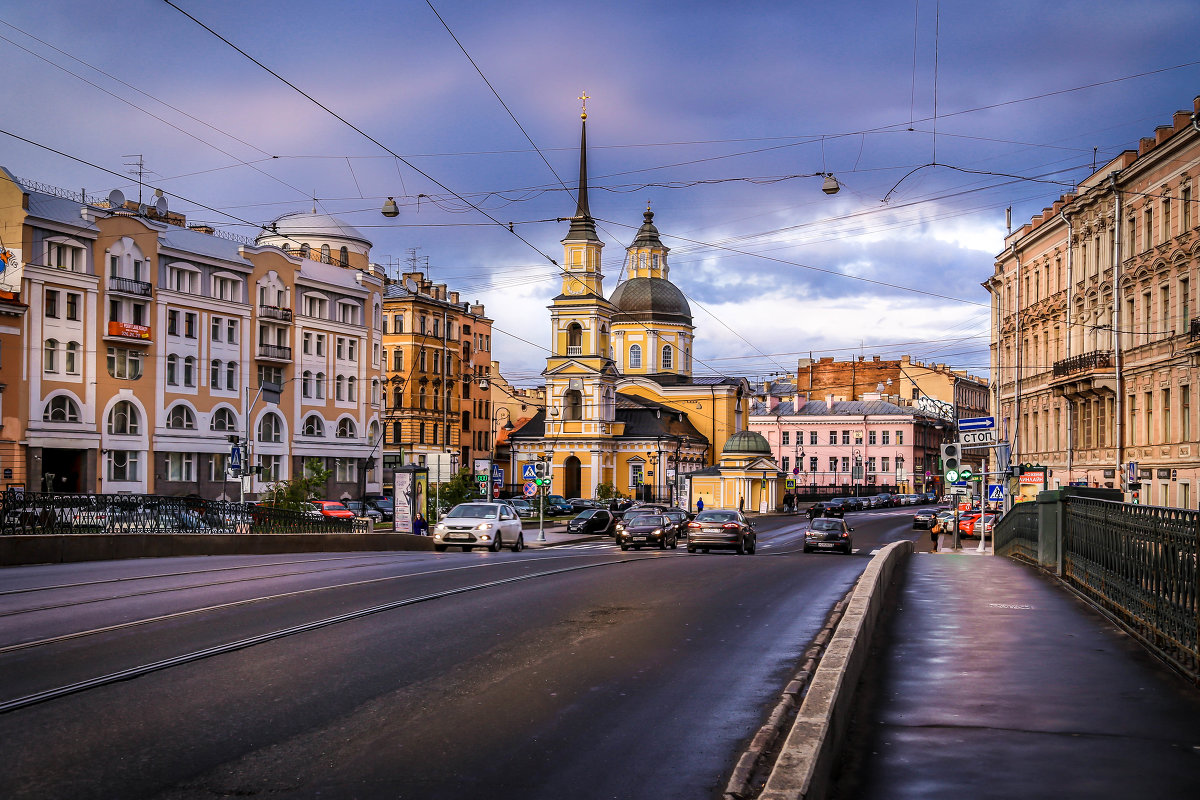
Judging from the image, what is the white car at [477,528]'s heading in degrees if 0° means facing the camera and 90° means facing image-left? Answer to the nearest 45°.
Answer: approximately 45°

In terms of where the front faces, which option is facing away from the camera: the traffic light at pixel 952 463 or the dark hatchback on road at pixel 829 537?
the dark hatchback on road

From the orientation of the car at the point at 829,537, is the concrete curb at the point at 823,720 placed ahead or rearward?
rearward

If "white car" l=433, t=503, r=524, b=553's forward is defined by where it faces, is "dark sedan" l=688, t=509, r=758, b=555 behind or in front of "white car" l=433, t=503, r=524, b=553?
behind

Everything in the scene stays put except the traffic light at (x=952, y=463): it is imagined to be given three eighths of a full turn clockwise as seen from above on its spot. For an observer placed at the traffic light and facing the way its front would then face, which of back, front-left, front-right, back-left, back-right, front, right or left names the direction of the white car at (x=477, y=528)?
front-left

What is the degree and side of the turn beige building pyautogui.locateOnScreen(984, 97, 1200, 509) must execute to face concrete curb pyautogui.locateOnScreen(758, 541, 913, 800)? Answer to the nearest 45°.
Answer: approximately 45° to its left

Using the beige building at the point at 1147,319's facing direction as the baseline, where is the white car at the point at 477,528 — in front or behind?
in front

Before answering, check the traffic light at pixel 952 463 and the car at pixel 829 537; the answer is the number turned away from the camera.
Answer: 1

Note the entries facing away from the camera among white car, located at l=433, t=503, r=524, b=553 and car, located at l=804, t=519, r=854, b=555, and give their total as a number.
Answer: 1

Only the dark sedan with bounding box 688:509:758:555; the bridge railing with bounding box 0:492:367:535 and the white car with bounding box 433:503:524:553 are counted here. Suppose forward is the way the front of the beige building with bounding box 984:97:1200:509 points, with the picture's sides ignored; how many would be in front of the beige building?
3

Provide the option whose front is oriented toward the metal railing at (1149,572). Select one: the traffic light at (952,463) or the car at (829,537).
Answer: the traffic light

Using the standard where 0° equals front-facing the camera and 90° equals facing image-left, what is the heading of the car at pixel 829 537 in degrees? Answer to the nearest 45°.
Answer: approximately 180°

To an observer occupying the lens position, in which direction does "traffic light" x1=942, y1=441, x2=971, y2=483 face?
facing the viewer

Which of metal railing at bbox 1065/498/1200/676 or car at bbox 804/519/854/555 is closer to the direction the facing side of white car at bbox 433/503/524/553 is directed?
the metal railing

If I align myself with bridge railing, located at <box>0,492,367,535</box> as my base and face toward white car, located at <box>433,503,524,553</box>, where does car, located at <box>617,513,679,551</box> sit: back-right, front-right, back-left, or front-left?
front-left
